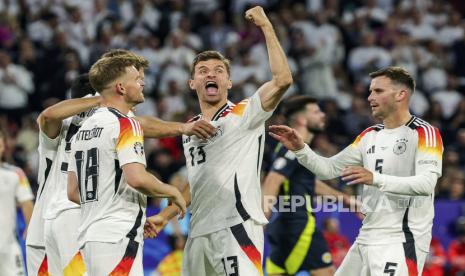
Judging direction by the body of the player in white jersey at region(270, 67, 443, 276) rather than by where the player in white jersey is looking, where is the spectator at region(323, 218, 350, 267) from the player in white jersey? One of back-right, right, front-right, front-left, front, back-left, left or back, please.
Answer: back-right

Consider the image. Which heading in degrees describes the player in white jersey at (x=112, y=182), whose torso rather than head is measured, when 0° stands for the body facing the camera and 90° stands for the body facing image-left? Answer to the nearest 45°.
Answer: approximately 225°

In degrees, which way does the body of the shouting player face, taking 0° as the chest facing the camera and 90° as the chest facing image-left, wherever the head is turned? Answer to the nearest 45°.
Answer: approximately 45°

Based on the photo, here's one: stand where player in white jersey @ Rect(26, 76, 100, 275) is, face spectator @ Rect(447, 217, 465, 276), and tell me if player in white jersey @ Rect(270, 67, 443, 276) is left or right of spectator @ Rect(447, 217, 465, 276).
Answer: right

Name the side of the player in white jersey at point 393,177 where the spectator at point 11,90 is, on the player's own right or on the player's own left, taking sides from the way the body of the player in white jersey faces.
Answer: on the player's own right

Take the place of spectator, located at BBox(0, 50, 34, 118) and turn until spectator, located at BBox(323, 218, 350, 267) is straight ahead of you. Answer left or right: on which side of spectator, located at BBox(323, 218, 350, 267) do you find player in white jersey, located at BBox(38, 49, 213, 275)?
right

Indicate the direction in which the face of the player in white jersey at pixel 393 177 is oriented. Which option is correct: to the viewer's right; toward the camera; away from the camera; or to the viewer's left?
to the viewer's left

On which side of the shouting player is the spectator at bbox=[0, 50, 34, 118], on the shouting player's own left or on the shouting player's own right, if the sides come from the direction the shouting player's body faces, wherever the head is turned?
on the shouting player's own right

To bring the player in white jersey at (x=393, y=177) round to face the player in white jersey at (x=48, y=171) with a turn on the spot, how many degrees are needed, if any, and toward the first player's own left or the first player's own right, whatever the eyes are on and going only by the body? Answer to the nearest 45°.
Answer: approximately 45° to the first player's own right

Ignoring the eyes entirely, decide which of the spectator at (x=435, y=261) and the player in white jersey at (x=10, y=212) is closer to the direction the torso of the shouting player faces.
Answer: the player in white jersey

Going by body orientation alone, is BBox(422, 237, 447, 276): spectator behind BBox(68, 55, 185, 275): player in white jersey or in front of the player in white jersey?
in front

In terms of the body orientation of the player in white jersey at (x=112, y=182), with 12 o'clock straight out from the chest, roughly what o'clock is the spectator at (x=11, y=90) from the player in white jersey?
The spectator is roughly at 10 o'clock from the player in white jersey.

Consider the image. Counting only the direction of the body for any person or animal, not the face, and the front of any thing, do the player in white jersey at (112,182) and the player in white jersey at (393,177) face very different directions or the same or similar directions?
very different directions

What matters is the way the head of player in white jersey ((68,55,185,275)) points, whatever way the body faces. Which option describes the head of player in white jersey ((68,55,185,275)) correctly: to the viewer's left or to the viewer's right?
to the viewer's right
